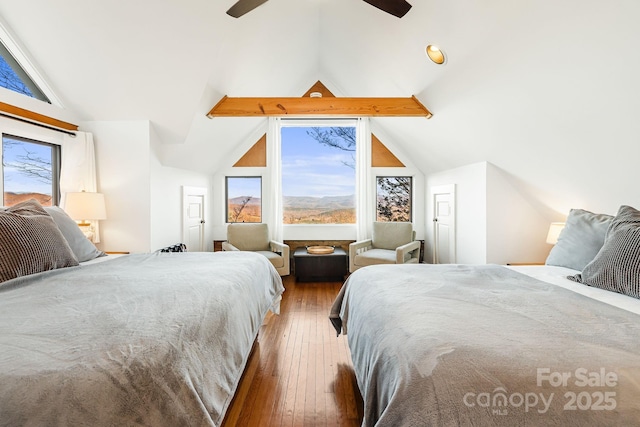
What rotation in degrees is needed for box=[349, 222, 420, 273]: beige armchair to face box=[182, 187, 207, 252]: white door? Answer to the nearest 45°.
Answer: approximately 45° to its right

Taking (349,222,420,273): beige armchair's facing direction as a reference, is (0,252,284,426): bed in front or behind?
in front

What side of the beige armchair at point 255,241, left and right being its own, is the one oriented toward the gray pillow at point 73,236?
right

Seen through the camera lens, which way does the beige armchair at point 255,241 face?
facing the viewer and to the right of the viewer

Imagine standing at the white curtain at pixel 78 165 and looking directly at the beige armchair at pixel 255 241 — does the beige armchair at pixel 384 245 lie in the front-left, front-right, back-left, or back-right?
front-right

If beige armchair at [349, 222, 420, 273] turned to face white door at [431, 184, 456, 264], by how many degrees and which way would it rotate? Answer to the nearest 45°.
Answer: approximately 135° to its left

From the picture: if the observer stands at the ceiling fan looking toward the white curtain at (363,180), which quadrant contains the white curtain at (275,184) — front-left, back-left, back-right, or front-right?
front-left

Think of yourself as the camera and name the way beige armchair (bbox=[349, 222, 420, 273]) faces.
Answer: facing the viewer and to the left of the viewer

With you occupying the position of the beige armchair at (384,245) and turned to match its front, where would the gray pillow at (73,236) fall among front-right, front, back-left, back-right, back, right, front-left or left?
front

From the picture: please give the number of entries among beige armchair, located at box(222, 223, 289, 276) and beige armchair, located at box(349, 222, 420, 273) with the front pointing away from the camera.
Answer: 0

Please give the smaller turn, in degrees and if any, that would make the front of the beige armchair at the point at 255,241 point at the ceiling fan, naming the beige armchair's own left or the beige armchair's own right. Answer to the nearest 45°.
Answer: approximately 45° to the beige armchair's own right

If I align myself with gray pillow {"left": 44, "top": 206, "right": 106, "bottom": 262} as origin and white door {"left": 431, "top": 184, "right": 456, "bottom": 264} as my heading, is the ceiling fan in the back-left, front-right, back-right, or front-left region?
front-right
